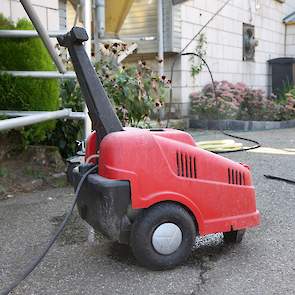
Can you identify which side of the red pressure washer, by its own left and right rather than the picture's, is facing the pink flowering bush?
left

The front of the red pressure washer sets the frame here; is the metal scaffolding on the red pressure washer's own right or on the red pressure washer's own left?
on the red pressure washer's own left

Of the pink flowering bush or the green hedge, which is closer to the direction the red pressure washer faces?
the pink flowering bush

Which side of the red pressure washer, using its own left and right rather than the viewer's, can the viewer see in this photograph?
right

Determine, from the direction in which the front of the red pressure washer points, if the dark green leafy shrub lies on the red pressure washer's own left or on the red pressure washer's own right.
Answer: on the red pressure washer's own left

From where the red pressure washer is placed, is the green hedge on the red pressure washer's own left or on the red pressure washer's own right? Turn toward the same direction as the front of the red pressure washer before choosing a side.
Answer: on the red pressure washer's own left
